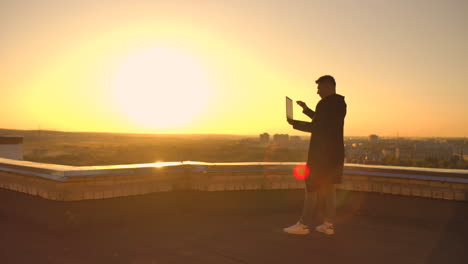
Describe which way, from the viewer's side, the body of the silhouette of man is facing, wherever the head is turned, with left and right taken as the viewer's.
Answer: facing to the left of the viewer
